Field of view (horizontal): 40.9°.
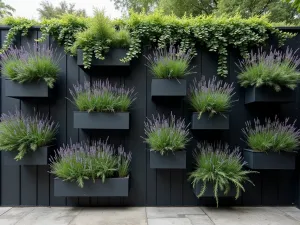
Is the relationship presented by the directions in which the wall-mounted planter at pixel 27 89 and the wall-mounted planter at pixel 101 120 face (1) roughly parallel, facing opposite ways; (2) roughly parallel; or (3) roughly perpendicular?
roughly parallel

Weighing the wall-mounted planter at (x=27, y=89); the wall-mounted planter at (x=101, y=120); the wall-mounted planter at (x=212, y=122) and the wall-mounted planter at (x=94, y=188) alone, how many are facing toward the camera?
4

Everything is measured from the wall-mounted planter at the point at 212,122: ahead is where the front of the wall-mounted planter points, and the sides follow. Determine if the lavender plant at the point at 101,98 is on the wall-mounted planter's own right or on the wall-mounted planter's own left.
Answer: on the wall-mounted planter's own right

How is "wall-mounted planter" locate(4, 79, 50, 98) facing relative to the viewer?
toward the camera

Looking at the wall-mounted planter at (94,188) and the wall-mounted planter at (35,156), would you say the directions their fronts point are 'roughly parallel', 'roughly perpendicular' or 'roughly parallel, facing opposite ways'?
roughly parallel

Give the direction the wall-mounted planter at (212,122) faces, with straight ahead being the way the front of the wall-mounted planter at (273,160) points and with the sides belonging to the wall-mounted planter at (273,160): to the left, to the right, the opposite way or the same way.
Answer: the same way

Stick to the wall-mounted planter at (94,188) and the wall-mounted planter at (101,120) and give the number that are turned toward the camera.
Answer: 2

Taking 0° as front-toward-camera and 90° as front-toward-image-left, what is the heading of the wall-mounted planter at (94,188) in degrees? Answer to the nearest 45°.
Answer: approximately 0°

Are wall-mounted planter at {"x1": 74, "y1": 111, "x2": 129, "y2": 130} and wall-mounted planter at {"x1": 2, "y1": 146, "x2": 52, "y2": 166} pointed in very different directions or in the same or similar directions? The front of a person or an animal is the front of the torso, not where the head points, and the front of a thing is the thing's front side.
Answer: same or similar directions

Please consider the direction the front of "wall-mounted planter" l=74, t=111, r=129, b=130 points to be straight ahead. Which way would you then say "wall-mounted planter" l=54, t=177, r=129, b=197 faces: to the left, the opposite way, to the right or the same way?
the same way

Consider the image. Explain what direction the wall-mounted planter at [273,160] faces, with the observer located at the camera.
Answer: facing the viewer

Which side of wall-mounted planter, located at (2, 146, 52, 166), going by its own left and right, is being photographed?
front
